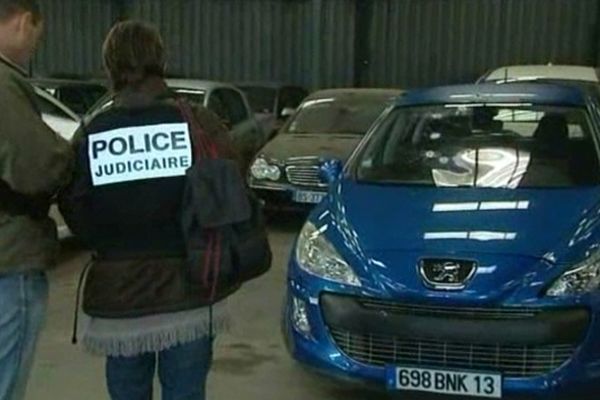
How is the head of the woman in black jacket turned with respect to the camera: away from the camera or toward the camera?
away from the camera

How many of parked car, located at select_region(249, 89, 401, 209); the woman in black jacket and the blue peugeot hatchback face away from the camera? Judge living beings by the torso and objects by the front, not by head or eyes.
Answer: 1

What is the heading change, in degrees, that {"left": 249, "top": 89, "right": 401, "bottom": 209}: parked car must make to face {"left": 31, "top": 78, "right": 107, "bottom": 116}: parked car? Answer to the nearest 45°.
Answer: approximately 90° to its right

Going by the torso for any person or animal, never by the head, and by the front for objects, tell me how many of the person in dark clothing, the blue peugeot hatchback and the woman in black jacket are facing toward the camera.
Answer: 1

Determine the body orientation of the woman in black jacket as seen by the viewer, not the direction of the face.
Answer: away from the camera

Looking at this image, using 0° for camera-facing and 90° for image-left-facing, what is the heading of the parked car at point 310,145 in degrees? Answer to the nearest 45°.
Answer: approximately 45°

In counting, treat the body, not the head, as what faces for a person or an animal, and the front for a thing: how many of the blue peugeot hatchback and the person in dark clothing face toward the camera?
1

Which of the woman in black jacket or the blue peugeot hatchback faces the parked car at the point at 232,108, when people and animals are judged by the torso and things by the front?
the woman in black jacket

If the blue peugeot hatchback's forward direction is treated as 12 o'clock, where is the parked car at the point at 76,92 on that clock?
The parked car is roughly at 5 o'clock from the blue peugeot hatchback.

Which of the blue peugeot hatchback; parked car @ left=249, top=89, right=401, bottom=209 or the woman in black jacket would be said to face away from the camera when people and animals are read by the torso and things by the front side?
the woman in black jacket

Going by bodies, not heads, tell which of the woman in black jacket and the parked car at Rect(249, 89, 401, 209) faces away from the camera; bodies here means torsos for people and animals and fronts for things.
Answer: the woman in black jacket

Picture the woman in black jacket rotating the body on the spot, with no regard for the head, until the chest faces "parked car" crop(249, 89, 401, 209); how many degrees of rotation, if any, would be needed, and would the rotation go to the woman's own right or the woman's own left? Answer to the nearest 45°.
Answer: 0° — they already face it
